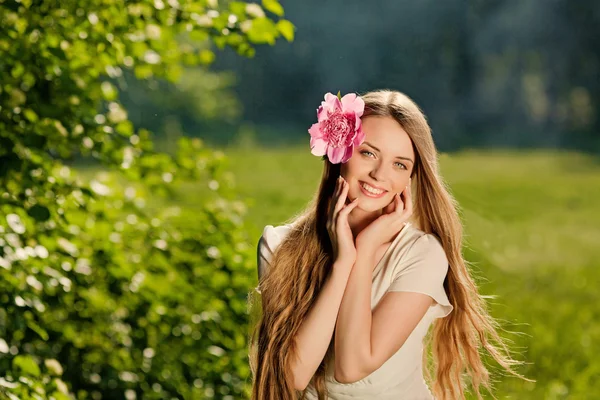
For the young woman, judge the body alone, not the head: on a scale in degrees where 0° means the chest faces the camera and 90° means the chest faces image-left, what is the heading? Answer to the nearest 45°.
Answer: approximately 0°
